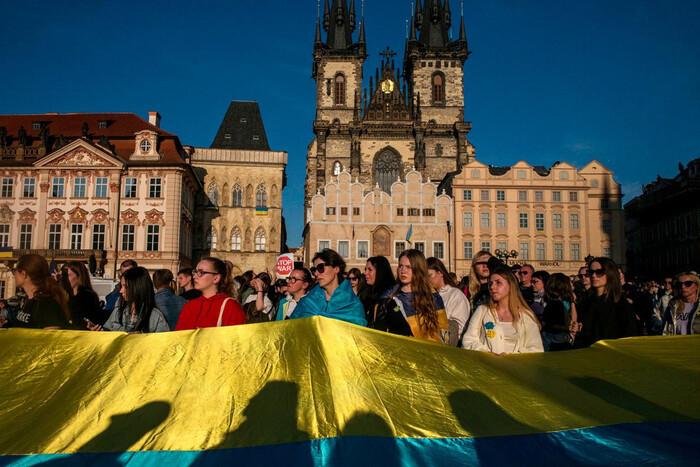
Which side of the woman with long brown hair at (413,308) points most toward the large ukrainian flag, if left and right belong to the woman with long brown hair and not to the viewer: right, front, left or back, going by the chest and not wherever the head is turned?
front

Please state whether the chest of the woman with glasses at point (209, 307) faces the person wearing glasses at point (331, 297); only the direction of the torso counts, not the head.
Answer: no

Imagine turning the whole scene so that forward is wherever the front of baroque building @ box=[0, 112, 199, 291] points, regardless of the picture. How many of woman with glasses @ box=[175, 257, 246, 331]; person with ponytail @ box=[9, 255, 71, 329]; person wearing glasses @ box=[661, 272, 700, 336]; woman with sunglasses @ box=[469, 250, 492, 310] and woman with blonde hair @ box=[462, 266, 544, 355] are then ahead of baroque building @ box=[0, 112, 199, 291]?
5

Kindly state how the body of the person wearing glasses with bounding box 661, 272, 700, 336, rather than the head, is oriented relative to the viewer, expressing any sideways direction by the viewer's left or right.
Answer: facing the viewer and to the left of the viewer

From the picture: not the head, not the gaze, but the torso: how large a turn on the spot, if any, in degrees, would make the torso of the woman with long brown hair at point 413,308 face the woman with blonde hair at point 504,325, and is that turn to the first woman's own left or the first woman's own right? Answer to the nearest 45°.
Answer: approximately 135° to the first woman's own left

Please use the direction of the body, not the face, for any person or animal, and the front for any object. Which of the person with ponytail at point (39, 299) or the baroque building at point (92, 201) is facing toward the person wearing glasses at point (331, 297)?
the baroque building

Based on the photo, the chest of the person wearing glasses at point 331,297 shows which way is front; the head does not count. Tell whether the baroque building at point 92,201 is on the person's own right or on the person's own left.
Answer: on the person's own right

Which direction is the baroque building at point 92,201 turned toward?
toward the camera

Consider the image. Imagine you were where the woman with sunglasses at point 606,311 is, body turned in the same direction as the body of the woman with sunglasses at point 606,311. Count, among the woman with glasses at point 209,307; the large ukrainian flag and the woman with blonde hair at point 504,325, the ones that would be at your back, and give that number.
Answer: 0

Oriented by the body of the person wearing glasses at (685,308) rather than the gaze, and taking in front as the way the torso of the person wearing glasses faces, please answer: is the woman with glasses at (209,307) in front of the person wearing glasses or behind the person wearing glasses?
in front

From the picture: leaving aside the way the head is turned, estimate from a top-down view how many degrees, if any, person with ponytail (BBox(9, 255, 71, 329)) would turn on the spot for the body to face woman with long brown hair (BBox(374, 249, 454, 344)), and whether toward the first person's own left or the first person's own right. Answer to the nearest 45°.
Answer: approximately 135° to the first person's own left

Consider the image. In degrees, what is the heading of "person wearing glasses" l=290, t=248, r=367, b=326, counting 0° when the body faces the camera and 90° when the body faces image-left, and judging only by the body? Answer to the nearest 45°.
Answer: approximately 45°

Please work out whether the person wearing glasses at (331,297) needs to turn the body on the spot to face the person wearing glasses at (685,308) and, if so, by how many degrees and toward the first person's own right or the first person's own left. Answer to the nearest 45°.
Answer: approximately 135° to the first person's own left

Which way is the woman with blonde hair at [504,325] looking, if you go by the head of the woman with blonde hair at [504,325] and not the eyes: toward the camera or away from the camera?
toward the camera
